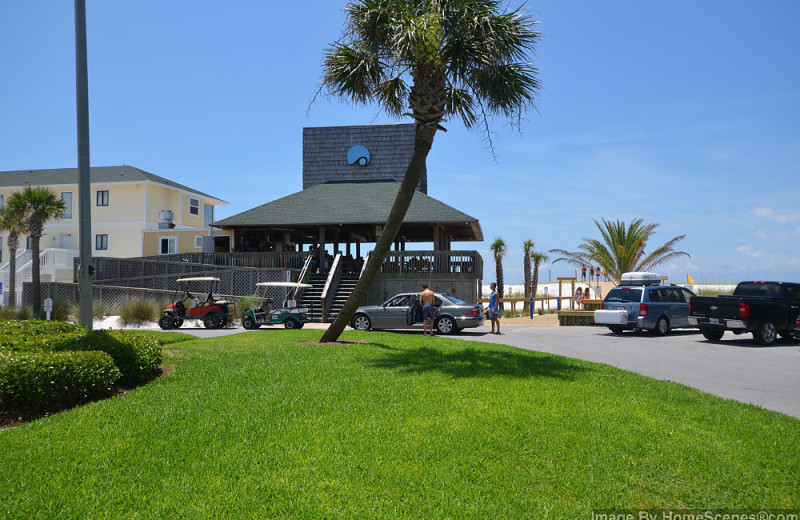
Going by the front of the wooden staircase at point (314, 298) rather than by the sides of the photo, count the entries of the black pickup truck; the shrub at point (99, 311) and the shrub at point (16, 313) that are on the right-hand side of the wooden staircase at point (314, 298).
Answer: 2

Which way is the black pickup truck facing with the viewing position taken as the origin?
facing away from the viewer and to the right of the viewer

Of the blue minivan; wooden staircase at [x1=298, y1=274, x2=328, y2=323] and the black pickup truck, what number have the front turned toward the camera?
1

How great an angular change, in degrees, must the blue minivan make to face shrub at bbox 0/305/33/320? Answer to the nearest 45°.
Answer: approximately 135° to its left

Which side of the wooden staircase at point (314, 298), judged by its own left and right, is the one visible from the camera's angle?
front

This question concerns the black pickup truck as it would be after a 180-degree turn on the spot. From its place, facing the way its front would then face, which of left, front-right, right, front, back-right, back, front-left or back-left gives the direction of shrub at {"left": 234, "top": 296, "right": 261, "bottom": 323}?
front-right

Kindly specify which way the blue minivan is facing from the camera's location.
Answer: facing away from the viewer and to the right of the viewer

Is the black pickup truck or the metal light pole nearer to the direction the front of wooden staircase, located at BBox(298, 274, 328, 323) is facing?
the metal light pole

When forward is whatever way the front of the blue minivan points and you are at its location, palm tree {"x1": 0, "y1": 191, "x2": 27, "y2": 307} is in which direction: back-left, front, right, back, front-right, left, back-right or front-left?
back-left

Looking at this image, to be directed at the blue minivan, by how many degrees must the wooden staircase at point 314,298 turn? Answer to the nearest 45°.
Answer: approximately 45° to its left
